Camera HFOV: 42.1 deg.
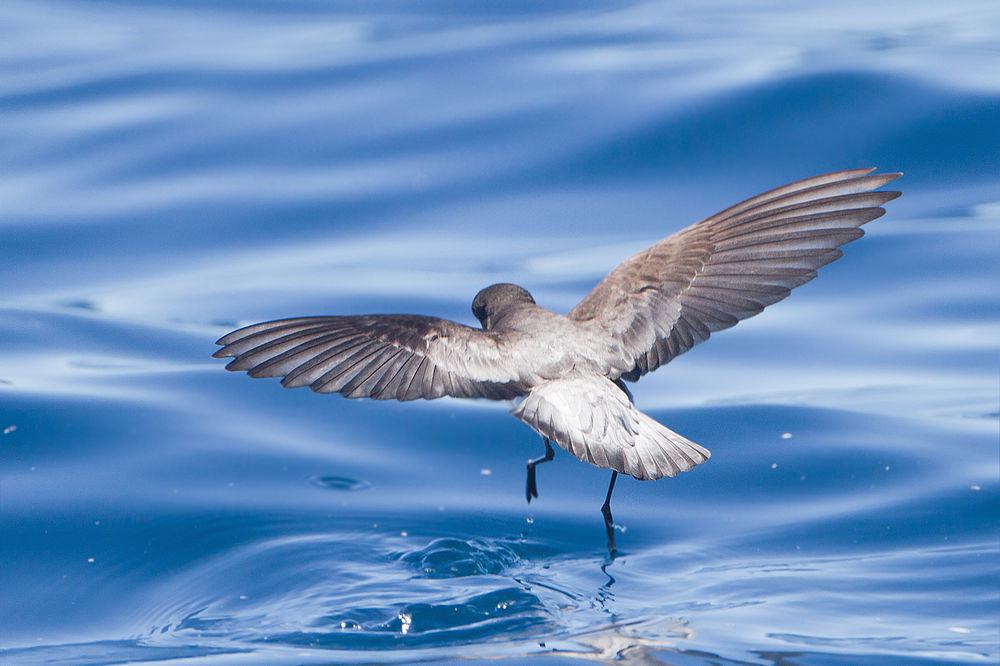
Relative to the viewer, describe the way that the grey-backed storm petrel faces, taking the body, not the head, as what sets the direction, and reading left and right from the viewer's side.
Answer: facing away from the viewer and to the left of the viewer
